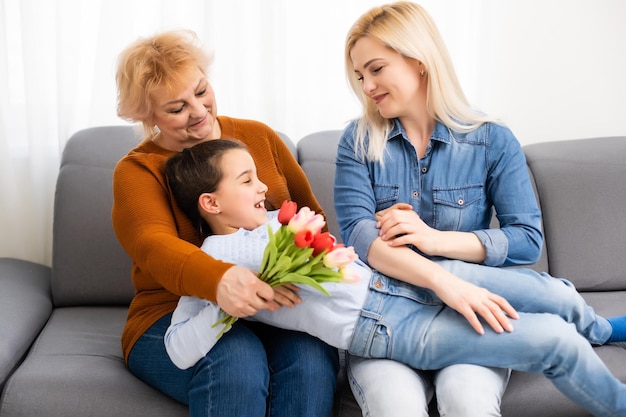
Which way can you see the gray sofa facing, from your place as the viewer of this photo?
facing the viewer

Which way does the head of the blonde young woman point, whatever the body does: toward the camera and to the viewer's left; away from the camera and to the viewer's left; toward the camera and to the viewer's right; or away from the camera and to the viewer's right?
toward the camera and to the viewer's left

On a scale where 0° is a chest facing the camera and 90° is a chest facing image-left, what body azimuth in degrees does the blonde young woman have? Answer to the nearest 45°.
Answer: approximately 0°
